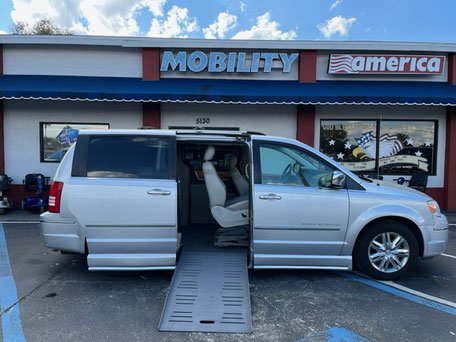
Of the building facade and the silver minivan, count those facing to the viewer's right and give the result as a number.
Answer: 1

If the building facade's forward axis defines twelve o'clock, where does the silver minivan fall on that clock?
The silver minivan is roughly at 12 o'clock from the building facade.

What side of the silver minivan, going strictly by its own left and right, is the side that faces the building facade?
left

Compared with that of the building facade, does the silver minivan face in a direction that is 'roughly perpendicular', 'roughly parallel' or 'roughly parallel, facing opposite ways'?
roughly perpendicular

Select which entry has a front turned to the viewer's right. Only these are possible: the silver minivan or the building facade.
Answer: the silver minivan

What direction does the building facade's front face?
toward the camera

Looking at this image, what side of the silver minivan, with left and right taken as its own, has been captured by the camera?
right
